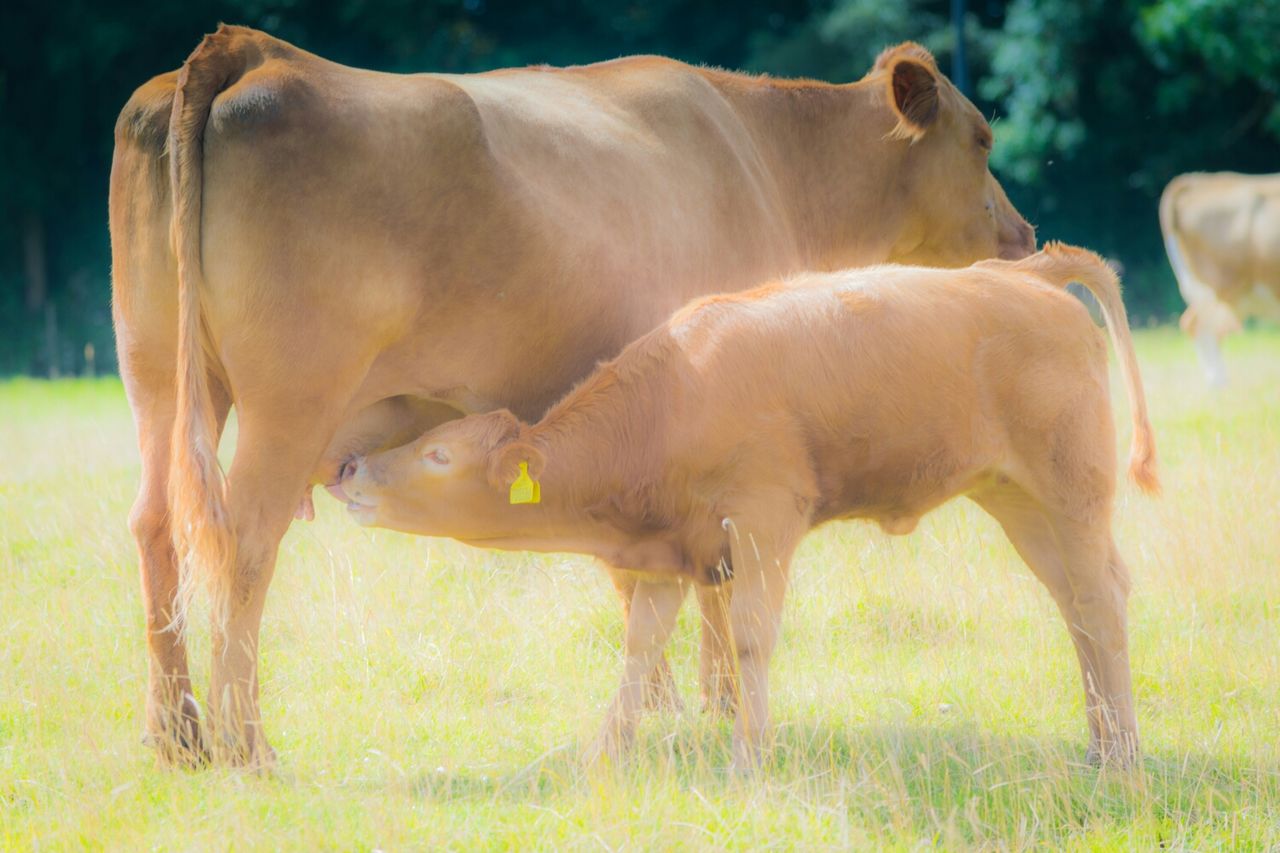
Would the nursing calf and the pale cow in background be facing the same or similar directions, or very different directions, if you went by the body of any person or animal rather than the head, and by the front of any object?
very different directions

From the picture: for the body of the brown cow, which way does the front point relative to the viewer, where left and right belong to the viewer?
facing away from the viewer and to the right of the viewer

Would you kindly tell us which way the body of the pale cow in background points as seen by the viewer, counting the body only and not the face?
to the viewer's right

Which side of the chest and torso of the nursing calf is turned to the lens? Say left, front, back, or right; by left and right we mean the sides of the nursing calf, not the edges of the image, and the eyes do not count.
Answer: left

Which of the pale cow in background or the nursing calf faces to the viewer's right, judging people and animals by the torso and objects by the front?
the pale cow in background

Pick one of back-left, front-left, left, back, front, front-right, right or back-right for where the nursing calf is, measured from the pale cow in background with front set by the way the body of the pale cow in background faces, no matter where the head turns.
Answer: right

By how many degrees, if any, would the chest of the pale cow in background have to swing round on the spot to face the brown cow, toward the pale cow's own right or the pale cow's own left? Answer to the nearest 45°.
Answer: approximately 90° to the pale cow's own right

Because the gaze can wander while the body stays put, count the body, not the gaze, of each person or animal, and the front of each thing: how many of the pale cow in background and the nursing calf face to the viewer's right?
1

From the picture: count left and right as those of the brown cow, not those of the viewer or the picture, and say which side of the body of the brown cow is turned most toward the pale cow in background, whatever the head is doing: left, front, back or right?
front
